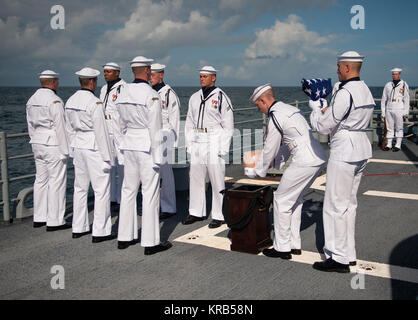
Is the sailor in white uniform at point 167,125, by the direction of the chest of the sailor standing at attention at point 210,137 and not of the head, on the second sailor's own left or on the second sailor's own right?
on the second sailor's own right

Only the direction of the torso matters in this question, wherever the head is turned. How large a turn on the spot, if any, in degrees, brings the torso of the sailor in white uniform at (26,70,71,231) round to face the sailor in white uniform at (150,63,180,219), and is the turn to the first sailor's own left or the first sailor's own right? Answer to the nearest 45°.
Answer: approximately 45° to the first sailor's own right

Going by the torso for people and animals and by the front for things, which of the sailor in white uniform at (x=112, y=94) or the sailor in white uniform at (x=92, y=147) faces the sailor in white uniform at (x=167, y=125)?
the sailor in white uniform at (x=92, y=147)

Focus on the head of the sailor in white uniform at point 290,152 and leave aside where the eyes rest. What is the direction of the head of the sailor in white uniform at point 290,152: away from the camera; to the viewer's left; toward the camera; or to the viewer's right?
to the viewer's left

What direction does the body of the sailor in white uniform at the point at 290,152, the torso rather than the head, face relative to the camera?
to the viewer's left

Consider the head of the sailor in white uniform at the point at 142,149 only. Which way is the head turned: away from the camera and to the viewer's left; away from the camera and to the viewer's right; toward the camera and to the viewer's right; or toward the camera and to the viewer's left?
away from the camera and to the viewer's right

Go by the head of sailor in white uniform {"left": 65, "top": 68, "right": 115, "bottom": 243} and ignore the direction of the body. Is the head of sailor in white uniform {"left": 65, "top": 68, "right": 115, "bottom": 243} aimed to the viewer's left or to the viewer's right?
to the viewer's right

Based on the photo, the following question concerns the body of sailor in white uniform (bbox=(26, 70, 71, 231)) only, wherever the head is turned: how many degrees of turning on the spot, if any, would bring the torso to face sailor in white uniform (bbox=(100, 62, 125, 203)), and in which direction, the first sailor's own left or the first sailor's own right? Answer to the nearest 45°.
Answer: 0° — they already face them

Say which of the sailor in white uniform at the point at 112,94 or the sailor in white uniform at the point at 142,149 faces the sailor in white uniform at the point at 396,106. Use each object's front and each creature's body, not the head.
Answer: the sailor in white uniform at the point at 142,149

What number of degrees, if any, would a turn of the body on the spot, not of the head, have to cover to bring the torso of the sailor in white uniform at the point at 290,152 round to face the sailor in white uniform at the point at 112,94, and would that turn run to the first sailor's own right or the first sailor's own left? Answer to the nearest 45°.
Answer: approximately 45° to the first sailor's own right

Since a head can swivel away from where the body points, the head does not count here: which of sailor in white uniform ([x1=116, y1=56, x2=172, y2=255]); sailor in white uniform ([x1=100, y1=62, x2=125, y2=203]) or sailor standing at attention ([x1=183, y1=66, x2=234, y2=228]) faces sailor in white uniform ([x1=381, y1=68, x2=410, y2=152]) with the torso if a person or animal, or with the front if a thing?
sailor in white uniform ([x1=116, y1=56, x2=172, y2=255])
